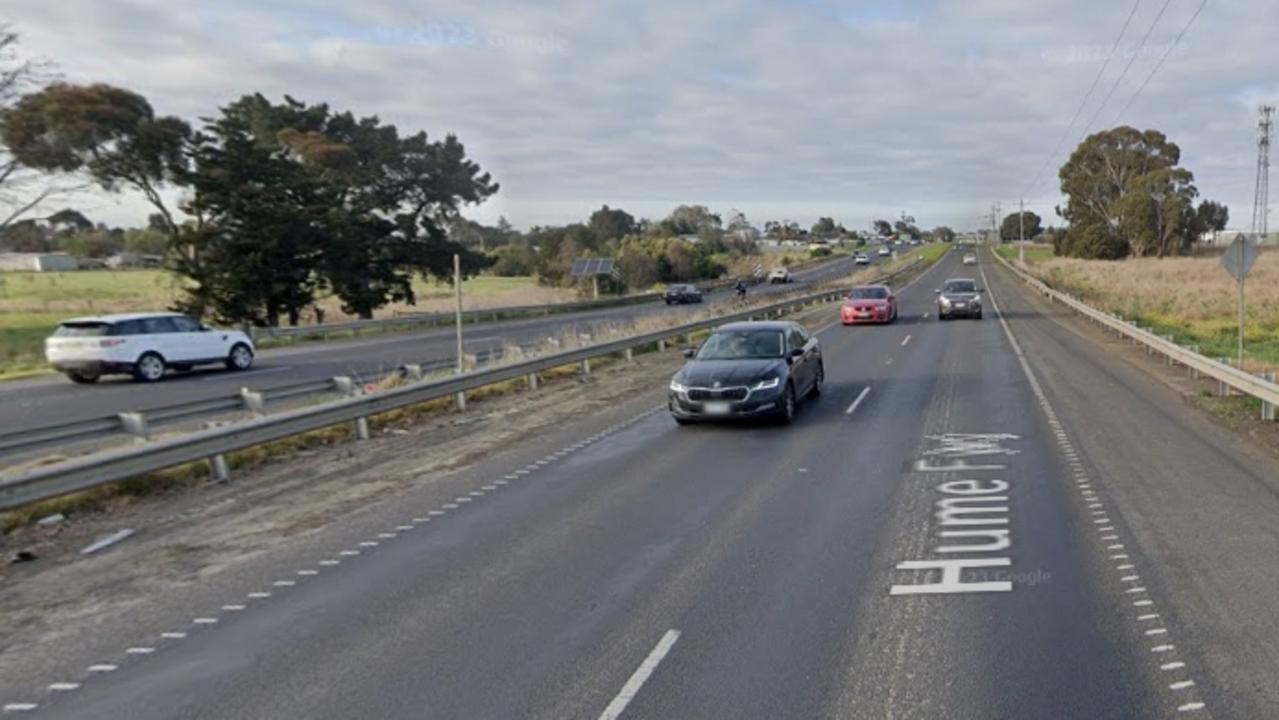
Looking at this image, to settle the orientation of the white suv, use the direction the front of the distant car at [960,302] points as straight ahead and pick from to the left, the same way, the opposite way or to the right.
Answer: the opposite way

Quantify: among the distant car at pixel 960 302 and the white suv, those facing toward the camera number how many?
1

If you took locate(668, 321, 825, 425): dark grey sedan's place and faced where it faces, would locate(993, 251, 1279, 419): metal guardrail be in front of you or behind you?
behind

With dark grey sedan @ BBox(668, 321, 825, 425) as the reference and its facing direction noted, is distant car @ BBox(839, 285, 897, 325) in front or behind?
behind

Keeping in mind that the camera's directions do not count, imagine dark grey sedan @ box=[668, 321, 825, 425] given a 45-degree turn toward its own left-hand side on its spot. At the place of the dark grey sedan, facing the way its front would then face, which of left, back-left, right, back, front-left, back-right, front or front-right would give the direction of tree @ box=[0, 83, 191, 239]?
back-right

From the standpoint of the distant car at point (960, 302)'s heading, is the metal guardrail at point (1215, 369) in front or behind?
in front

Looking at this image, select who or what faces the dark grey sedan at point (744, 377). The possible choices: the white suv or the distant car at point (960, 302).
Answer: the distant car

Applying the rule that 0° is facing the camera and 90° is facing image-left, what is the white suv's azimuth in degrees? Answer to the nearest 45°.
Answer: approximately 225°

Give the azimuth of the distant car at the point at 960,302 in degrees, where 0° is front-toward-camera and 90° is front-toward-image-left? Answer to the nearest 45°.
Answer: approximately 0°

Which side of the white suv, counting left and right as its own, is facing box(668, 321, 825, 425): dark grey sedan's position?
right
